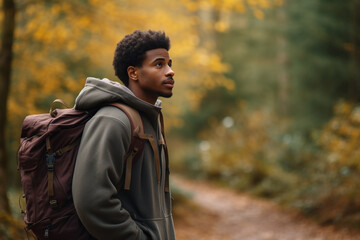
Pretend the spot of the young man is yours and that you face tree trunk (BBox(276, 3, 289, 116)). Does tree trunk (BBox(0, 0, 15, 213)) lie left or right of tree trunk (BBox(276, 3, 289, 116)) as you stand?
left

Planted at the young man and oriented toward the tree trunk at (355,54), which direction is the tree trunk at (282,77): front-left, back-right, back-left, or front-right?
front-left

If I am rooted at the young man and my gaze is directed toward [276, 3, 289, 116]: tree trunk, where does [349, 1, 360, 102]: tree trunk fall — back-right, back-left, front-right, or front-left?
front-right

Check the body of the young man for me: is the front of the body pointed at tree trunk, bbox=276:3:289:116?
no

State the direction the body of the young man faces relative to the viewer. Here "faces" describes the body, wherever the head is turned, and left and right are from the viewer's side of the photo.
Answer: facing to the right of the viewer

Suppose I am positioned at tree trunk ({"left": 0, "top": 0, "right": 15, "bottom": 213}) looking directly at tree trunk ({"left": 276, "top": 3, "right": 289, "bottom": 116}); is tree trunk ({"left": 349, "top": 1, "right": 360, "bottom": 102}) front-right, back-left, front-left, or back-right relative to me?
front-right

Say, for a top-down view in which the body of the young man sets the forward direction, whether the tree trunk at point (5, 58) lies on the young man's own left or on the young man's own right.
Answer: on the young man's own left
